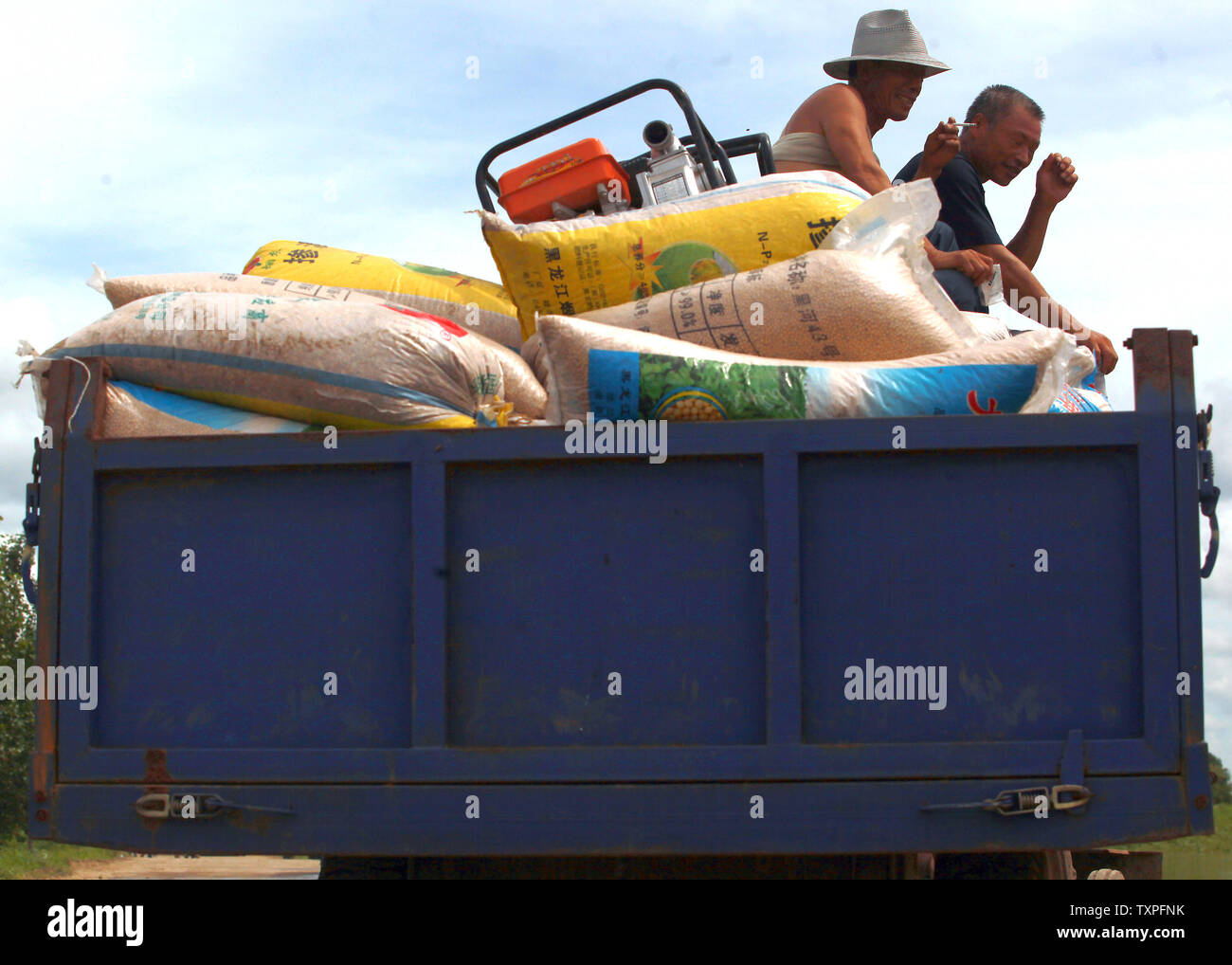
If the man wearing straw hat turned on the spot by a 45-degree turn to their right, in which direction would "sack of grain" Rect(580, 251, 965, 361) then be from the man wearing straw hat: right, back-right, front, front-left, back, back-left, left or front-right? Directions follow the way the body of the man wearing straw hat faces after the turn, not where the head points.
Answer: front-right

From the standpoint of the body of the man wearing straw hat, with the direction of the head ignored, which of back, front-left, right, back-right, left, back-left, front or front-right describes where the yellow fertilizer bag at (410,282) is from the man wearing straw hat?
back-right

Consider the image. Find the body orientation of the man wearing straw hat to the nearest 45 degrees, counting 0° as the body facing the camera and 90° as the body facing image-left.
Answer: approximately 270°

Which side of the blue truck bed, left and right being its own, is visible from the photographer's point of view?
back

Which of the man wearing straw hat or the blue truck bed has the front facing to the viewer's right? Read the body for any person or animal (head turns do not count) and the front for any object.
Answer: the man wearing straw hat

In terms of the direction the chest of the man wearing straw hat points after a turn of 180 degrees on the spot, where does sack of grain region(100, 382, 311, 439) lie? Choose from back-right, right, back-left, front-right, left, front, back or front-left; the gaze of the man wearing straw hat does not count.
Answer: front-left

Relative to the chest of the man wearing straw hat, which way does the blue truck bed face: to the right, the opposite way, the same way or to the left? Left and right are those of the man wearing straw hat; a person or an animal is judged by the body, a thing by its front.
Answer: to the left

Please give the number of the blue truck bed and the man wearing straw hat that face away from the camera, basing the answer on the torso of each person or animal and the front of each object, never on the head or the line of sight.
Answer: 1

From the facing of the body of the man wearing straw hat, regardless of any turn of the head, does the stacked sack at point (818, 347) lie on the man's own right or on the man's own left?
on the man's own right
